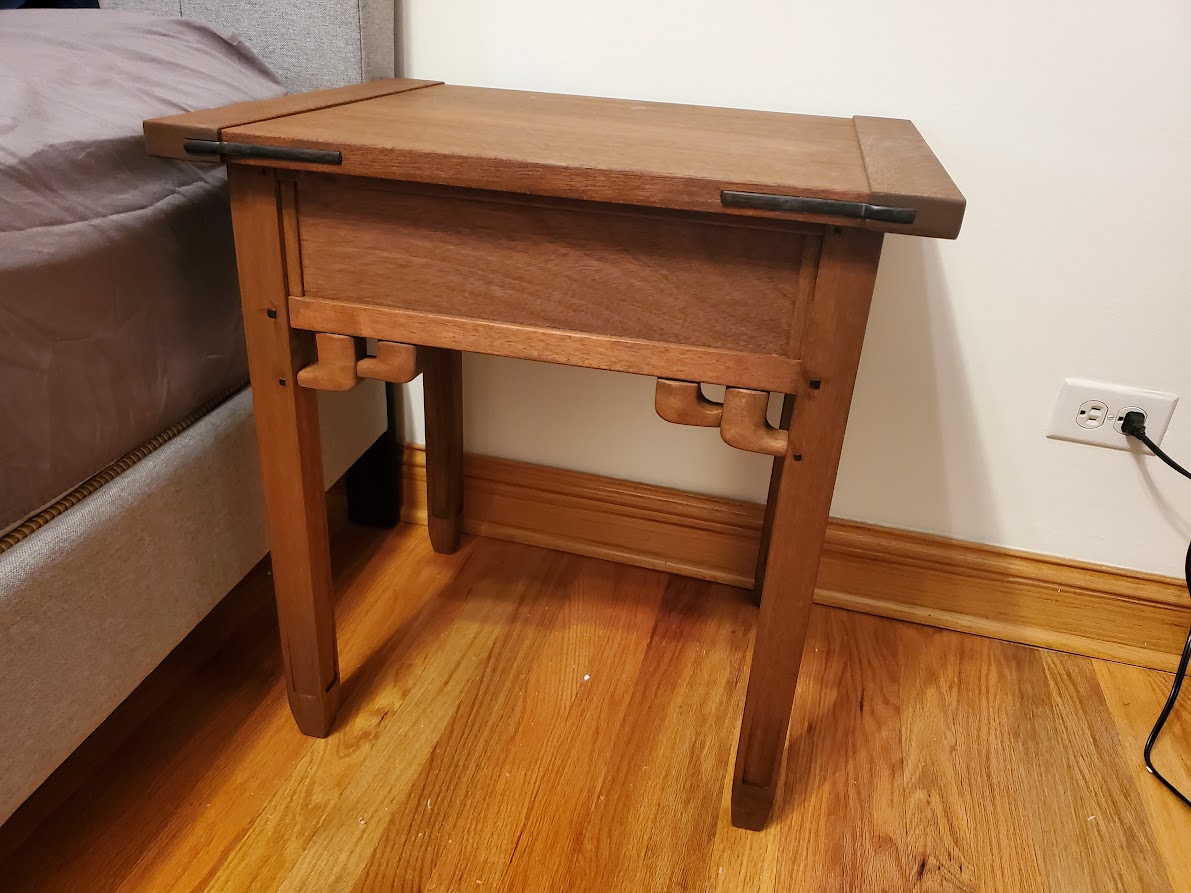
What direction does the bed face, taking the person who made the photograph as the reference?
facing the viewer and to the left of the viewer

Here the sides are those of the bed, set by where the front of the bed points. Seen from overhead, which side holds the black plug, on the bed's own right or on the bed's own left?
on the bed's own left

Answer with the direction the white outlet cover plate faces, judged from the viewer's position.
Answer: facing the viewer

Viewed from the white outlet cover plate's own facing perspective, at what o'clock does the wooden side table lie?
The wooden side table is roughly at 1 o'clock from the white outlet cover plate.

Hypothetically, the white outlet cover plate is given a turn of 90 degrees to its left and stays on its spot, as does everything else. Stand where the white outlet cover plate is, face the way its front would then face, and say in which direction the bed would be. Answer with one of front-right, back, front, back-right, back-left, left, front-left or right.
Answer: back-right
